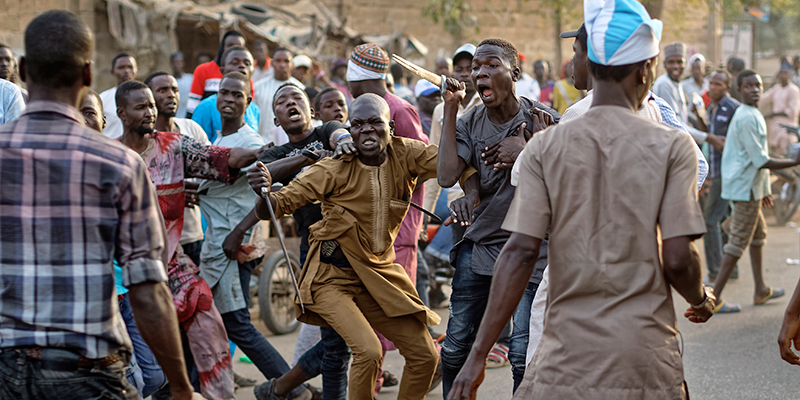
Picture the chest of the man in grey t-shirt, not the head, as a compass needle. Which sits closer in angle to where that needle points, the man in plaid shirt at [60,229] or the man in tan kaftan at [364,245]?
the man in plaid shirt

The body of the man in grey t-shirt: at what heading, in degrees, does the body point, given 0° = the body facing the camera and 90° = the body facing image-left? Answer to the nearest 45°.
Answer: approximately 45°

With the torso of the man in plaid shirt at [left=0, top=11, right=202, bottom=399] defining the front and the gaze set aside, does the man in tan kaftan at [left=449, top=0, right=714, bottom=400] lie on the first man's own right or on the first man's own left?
on the first man's own right

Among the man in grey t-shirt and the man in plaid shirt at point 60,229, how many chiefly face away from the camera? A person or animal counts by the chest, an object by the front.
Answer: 1

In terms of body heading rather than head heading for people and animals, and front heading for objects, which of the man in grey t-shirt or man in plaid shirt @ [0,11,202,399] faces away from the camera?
the man in plaid shirt

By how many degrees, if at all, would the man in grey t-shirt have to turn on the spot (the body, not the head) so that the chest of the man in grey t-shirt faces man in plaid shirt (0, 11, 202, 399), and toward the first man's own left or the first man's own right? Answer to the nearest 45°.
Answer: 0° — they already face them

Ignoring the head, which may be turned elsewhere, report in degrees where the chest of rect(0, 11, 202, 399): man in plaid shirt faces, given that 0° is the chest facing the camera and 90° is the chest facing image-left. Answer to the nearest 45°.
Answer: approximately 180°

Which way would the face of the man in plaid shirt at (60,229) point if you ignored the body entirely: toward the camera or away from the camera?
away from the camera

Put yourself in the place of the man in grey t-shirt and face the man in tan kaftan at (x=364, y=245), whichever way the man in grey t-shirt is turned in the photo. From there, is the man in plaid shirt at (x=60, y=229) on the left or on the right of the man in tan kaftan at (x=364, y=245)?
left

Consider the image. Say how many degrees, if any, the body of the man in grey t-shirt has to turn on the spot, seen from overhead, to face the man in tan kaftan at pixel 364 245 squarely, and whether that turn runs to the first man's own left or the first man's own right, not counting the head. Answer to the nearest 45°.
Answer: approximately 45° to the first man's own right

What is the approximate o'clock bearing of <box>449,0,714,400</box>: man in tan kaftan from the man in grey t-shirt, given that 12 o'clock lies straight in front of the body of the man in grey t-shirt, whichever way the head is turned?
The man in tan kaftan is roughly at 10 o'clock from the man in grey t-shirt.

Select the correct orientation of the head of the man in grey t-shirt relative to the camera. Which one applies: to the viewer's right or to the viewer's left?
to the viewer's left
